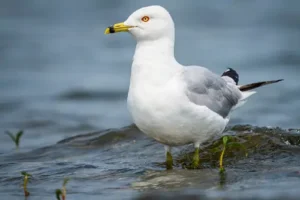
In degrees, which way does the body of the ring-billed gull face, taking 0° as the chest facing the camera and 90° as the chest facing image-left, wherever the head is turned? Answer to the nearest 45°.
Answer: approximately 45°
